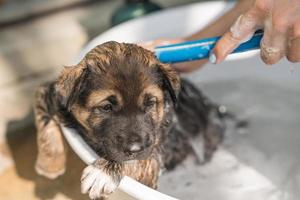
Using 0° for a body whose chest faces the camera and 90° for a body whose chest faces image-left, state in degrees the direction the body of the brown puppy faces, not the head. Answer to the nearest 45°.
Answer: approximately 45°
